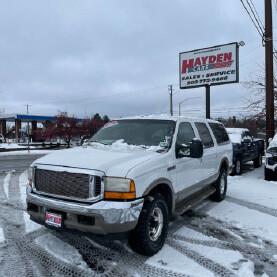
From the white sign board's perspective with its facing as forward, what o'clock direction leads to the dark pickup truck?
The dark pickup truck is roughly at 10 o'clock from the white sign board.

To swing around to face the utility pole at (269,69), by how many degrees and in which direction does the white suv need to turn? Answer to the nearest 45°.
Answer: approximately 180°

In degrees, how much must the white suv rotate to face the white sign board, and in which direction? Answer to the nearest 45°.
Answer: approximately 135° to its right

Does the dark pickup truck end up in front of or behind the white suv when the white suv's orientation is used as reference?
behind

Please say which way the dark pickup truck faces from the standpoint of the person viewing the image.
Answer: facing the viewer and to the left of the viewer

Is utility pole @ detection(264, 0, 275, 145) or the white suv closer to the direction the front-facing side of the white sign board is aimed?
the white suv

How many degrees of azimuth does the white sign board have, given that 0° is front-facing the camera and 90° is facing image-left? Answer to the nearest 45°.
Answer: approximately 45°

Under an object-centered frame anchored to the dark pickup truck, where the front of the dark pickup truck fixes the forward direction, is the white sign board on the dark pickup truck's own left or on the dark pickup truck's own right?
on the dark pickup truck's own right
